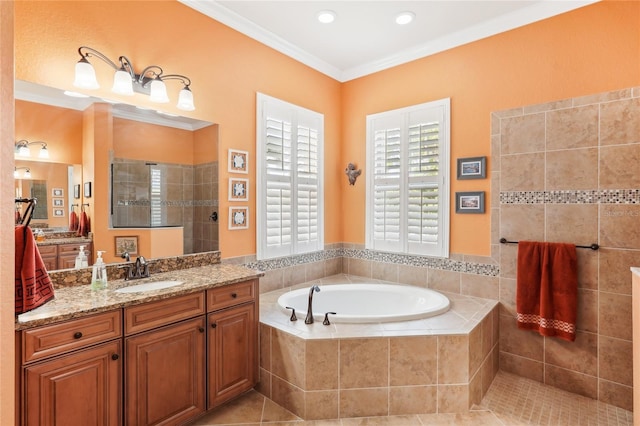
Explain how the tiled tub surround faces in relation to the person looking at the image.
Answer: facing the viewer

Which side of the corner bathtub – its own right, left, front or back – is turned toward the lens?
front

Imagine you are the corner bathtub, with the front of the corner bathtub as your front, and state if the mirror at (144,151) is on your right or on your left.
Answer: on your right

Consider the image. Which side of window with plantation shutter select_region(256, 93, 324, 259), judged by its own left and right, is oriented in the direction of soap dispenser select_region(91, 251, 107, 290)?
right

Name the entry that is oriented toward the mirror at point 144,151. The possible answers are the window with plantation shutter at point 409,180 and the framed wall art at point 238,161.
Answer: the window with plantation shutter

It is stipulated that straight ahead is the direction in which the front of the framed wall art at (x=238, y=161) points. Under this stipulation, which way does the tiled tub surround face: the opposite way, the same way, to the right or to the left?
to the right

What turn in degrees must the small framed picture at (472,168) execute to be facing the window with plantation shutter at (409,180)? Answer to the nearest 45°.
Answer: approximately 90° to its right

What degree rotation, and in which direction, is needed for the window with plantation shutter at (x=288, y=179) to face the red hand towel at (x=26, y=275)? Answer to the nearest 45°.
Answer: approximately 90° to its right

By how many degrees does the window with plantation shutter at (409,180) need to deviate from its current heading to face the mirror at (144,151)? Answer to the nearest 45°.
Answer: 0° — it already faces it

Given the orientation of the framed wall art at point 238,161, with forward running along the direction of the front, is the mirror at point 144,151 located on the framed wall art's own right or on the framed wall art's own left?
on the framed wall art's own right

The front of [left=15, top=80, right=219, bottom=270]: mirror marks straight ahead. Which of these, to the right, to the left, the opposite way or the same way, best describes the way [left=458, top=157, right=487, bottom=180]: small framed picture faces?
to the right

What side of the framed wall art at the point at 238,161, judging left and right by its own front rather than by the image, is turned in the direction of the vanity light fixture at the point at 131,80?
right

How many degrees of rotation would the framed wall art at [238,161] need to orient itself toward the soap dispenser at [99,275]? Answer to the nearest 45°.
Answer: approximately 90° to its right

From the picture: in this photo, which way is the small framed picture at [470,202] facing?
toward the camera

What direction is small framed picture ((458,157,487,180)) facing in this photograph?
toward the camera

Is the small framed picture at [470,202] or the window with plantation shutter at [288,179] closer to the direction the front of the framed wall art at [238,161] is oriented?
the small framed picture
